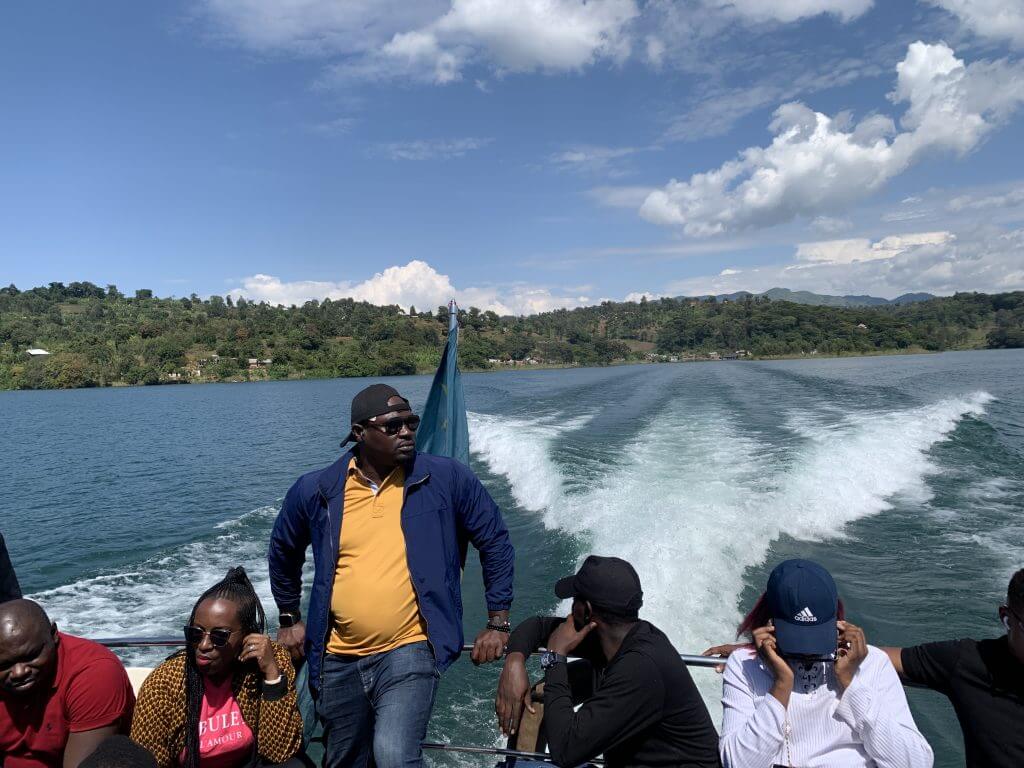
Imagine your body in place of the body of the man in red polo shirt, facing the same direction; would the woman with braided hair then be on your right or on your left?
on your left

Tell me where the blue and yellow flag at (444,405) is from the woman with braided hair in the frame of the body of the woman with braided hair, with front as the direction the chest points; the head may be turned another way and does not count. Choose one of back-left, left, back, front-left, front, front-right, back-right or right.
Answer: back-left

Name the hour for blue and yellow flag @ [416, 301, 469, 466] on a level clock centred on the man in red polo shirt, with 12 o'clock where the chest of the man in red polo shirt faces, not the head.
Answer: The blue and yellow flag is roughly at 6 o'clock from the man in red polo shirt.

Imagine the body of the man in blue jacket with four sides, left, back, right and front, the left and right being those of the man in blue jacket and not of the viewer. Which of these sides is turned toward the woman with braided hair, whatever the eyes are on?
right

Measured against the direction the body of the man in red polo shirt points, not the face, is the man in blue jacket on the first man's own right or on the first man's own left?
on the first man's own left

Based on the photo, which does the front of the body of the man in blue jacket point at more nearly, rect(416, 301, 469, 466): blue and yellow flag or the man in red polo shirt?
the man in red polo shirt

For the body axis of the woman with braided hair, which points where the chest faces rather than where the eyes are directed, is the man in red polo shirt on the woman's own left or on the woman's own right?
on the woman's own right

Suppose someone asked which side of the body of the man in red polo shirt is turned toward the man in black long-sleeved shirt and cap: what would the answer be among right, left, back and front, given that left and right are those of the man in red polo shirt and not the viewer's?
left

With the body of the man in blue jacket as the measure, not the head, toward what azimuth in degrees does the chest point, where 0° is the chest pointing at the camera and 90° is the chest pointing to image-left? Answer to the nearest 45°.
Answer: approximately 0°

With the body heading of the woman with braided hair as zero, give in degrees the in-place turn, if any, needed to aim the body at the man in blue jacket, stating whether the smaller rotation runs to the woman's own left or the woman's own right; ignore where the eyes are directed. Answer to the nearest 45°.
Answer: approximately 90° to the woman's own left

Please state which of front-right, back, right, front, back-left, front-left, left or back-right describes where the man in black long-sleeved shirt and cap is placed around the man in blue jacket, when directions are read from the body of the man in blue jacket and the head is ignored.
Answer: front-left
